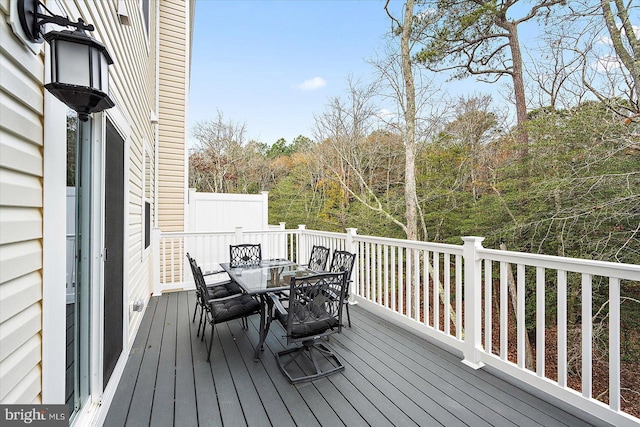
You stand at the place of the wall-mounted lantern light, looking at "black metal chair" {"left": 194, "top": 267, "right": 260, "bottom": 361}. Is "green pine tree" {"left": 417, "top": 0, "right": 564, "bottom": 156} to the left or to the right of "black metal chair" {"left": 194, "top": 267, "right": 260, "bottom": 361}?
right

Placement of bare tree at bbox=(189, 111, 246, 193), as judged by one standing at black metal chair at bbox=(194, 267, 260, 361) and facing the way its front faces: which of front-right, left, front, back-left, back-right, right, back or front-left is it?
left

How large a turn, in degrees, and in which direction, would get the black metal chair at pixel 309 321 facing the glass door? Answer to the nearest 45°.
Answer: approximately 90° to its left

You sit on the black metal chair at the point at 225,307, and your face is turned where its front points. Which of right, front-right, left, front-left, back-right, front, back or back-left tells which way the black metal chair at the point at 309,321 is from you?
front-right

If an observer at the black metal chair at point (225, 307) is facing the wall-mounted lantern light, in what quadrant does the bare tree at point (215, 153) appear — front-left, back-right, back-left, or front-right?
back-right

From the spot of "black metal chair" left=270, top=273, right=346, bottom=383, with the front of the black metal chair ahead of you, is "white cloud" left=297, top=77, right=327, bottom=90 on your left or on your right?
on your right

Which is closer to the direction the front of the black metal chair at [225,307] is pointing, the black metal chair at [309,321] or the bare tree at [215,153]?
the black metal chair

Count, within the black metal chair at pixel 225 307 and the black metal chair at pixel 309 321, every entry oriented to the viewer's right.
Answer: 1

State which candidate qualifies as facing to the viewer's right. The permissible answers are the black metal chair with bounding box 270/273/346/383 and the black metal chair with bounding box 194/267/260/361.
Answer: the black metal chair with bounding box 194/267/260/361

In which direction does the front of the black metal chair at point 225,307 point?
to the viewer's right

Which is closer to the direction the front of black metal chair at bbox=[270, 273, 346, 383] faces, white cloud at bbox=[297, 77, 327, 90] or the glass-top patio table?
the glass-top patio table

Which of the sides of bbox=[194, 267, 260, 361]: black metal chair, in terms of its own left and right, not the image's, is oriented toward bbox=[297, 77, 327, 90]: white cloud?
left

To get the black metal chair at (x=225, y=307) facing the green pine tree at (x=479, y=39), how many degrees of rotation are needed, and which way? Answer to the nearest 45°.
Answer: approximately 45° to its left

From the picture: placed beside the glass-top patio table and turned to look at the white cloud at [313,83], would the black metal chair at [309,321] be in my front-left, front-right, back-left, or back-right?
back-right

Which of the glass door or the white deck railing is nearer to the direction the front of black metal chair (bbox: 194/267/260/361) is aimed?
the white deck railing

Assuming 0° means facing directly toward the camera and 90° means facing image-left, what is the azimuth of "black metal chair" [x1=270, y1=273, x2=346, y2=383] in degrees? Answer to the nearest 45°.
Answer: approximately 135°
